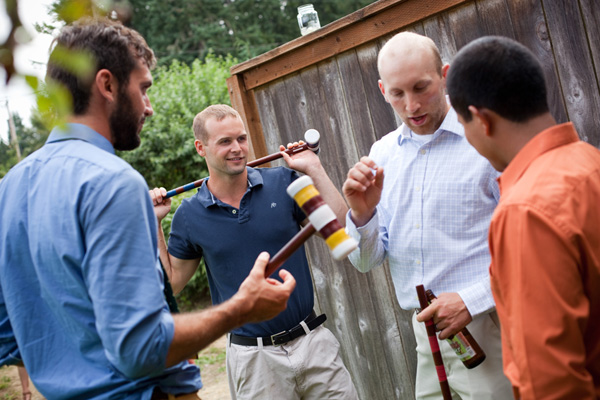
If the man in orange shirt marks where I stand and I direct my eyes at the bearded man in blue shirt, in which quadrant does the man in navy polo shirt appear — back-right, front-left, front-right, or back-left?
front-right

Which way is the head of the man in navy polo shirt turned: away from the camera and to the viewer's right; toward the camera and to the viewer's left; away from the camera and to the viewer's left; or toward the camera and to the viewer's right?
toward the camera and to the viewer's right

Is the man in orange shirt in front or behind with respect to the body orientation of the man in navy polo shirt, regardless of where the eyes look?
in front

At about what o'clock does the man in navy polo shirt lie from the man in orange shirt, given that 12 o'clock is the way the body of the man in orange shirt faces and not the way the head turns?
The man in navy polo shirt is roughly at 12 o'clock from the man in orange shirt.

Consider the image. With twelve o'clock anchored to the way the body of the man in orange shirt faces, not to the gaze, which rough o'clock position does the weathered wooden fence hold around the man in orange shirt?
The weathered wooden fence is roughly at 1 o'clock from the man in orange shirt.

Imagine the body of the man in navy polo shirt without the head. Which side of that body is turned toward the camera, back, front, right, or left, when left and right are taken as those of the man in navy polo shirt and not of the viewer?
front

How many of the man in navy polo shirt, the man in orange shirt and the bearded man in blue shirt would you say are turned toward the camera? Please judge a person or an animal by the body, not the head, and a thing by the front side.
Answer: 1

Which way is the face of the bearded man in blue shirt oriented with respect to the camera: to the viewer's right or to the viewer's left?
to the viewer's right

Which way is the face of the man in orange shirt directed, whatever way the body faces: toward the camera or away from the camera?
away from the camera

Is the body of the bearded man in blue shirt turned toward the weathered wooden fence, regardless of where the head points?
yes

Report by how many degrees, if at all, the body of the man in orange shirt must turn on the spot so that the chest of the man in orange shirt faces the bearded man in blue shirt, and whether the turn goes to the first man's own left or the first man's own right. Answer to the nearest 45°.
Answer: approximately 45° to the first man's own left

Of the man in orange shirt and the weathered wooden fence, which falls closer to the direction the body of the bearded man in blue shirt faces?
the weathered wooden fence

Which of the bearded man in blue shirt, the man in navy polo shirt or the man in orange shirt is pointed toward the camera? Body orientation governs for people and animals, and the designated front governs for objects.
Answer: the man in navy polo shirt

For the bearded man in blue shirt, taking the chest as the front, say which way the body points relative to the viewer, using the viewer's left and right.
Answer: facing away from the viewer and to the right of the viewer

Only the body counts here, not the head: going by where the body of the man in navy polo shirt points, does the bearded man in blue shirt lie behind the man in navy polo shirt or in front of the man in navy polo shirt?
in front
